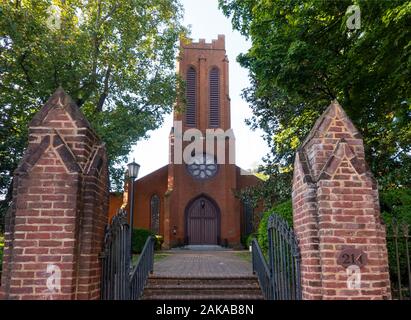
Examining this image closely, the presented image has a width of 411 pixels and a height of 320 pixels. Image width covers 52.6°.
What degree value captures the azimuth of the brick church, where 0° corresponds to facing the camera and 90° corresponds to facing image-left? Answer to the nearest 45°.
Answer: approximately 0°

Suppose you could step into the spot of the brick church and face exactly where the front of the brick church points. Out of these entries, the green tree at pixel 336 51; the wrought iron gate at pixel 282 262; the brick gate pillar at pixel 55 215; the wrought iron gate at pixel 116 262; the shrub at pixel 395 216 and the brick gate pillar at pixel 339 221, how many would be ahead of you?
6

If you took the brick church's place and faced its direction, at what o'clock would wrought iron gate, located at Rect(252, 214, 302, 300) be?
The wrought iron gate is roughly at 12 o'clock from the brick church.

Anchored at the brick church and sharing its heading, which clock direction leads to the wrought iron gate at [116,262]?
The wrought iron gate is roughly at 12 o'clock from the brick church.

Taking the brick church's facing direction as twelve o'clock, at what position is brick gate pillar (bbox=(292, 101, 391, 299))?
The brick gate pillar is roughly at 12 o'clock from the brick church.

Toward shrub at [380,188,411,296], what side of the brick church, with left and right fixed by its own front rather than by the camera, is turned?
front

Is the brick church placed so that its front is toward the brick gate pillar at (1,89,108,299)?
yes

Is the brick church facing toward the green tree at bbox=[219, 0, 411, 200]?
yes
